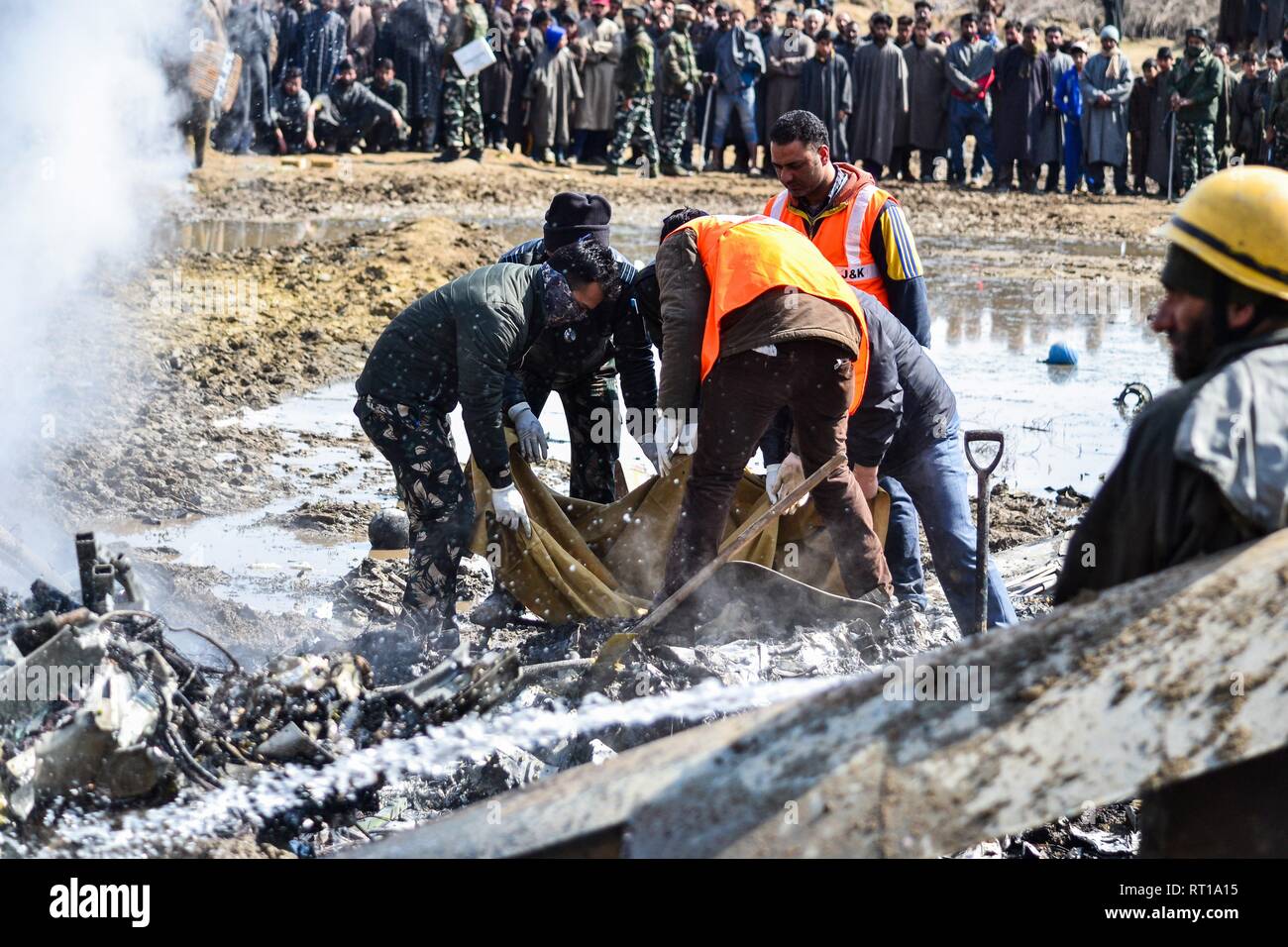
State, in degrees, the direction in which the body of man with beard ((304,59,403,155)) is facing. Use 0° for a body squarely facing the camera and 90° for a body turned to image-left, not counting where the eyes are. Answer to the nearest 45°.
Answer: approximately 0°

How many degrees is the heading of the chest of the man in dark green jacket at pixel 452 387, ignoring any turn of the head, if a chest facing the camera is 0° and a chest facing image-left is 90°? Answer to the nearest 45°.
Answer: approximately 270°

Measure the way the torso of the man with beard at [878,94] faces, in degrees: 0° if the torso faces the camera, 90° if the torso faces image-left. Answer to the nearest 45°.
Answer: approximately 0°

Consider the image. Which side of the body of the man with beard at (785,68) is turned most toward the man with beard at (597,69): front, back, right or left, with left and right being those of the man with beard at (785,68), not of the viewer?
right

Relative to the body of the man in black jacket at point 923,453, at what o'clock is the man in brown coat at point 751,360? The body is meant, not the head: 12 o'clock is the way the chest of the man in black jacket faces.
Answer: The man in brown coat is roughly at 11 o'clock from the man in black jacket.

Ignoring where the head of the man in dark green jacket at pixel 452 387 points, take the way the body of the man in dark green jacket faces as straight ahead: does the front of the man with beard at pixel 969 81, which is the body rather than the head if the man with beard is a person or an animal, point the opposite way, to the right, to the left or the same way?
to the right

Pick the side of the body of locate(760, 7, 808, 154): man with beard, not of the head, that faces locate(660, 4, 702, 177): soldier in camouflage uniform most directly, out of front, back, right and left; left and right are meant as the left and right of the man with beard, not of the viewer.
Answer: right

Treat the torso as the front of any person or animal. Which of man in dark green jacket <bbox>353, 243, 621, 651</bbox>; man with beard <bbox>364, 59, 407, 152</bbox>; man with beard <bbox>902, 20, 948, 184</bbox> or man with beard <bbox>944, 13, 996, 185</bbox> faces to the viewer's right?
the man in dark green jacket

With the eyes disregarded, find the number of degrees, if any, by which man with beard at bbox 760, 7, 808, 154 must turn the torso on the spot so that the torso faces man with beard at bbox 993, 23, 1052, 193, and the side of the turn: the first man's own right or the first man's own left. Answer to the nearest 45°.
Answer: approximately 90° to the first man's own left
